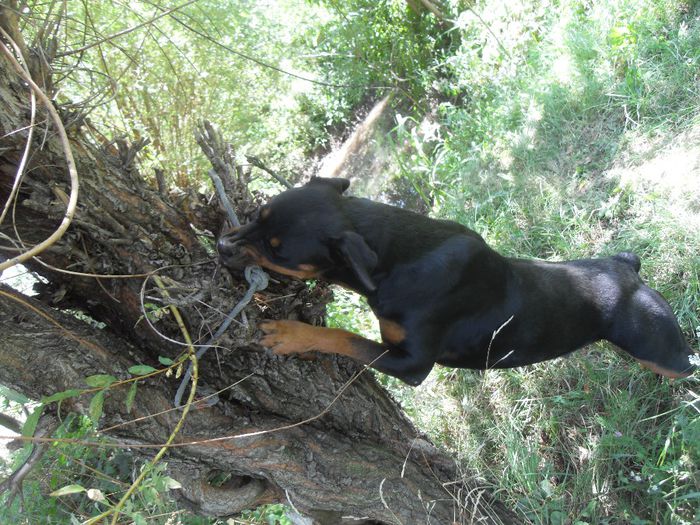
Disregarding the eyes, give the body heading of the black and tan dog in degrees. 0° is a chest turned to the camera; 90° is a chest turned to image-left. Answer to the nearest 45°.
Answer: approximately 90°
